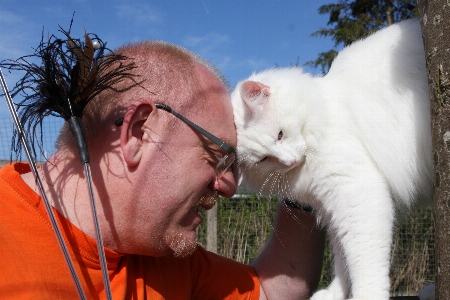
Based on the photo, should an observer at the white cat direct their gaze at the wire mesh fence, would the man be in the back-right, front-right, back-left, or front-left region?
back-left

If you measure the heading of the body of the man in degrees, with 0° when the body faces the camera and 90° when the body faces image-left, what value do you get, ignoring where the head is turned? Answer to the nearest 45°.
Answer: approximately 270°

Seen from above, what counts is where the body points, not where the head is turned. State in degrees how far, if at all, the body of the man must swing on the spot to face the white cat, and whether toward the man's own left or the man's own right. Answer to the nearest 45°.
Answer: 0° — they already face it

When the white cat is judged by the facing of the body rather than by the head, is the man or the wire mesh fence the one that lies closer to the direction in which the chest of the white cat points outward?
the man

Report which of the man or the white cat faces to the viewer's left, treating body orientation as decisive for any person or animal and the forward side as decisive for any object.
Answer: the white cat

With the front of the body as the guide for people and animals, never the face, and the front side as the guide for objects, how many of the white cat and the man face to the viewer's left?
1

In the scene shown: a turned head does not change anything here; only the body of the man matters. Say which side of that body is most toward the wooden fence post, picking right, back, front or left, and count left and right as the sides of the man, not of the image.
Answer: left

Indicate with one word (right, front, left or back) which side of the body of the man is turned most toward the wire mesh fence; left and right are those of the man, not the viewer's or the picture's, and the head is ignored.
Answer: left

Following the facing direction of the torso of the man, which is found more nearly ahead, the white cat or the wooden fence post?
the white cat

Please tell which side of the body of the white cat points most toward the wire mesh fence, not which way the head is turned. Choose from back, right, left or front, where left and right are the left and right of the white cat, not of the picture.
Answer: right

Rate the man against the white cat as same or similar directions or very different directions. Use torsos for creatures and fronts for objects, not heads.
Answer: very different directions

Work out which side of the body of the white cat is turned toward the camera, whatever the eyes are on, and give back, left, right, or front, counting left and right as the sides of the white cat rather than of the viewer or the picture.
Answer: left

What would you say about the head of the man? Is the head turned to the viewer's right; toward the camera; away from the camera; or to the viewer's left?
to the viewer's right
